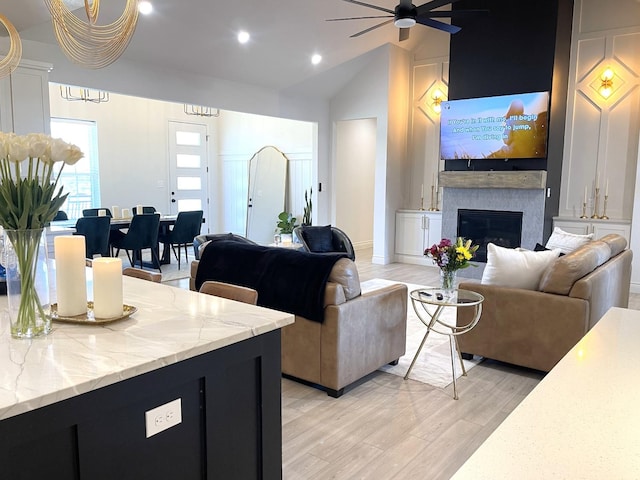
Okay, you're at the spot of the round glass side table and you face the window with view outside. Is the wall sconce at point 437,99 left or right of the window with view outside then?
right

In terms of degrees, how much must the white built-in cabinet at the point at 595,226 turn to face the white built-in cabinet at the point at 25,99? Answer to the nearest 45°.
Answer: approximately 45° to its right

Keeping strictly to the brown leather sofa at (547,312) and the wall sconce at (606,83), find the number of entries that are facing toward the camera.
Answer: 1

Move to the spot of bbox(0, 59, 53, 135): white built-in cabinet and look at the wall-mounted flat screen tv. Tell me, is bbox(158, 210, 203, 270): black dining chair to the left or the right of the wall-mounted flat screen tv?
left

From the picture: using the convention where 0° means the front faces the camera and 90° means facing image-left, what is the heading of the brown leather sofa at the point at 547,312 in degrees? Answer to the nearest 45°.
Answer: approximately 135°

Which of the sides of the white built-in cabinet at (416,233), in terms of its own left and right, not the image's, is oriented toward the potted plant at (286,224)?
right

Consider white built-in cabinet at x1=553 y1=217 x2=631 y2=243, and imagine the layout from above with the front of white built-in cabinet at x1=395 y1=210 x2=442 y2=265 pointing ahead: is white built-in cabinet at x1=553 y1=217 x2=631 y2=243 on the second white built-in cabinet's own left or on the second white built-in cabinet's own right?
on the second white built-in cabinet's own left

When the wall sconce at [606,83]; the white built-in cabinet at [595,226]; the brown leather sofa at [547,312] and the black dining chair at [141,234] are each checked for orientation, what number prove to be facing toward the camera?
2

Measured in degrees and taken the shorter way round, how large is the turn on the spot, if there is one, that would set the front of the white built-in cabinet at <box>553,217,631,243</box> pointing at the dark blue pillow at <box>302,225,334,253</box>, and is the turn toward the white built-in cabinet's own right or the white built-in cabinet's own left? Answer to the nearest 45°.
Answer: approximately 45° to the white built-in cabinet's own right

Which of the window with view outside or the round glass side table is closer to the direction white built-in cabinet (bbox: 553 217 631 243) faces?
the round glass side table

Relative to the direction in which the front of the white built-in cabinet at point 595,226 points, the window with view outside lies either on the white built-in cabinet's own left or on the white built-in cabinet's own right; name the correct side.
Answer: on the white built-in cabinet's own right

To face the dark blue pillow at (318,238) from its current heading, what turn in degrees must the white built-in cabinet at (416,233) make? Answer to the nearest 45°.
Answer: approximately 45° to its right

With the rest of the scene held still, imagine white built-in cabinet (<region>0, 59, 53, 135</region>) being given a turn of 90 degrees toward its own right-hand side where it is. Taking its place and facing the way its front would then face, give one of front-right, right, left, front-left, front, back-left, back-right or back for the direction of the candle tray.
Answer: front-left

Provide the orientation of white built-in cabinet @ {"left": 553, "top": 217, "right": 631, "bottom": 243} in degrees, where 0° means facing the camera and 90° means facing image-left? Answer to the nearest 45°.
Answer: approximately 0°
